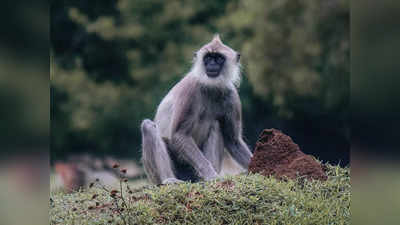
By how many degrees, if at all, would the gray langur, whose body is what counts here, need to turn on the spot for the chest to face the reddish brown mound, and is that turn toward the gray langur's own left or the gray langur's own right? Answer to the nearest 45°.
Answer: approximately 45° to the gray langur's own left

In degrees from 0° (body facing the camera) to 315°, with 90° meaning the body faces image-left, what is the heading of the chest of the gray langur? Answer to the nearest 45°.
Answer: approximately 315°
